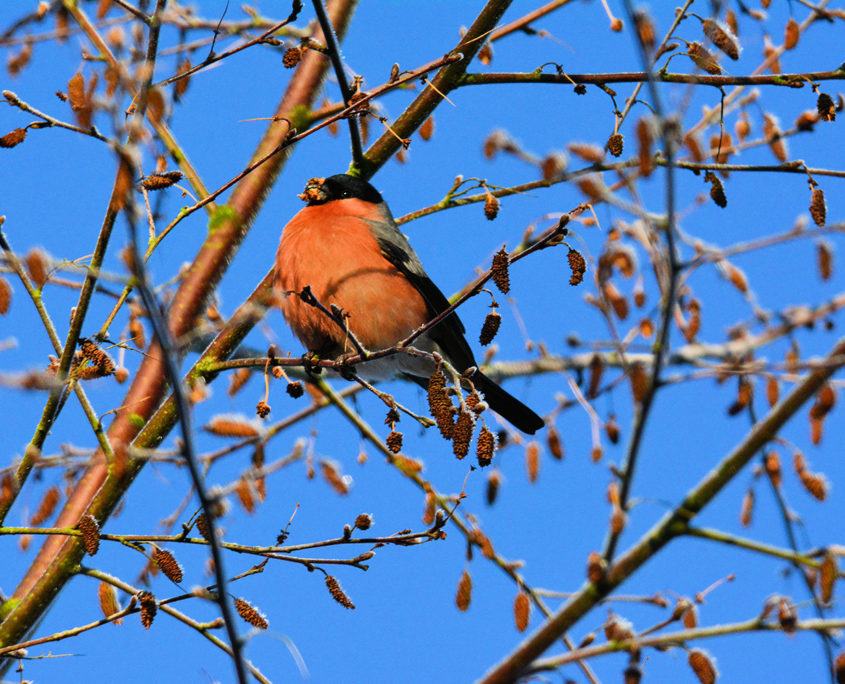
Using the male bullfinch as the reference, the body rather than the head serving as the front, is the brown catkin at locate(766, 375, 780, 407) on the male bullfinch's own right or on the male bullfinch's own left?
on the male bullfinch's own left

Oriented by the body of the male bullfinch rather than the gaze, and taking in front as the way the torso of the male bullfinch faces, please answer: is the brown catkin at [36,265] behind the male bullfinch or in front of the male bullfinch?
in front

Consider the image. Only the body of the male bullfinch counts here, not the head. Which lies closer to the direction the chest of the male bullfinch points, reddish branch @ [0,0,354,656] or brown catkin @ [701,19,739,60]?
the reddish branch

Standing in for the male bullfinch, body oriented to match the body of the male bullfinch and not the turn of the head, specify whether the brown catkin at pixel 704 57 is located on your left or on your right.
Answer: on your left

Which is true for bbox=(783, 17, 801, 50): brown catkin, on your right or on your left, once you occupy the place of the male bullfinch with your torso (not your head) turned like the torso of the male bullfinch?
on your left

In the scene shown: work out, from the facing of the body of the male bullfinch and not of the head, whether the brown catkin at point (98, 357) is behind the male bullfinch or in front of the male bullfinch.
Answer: in front
